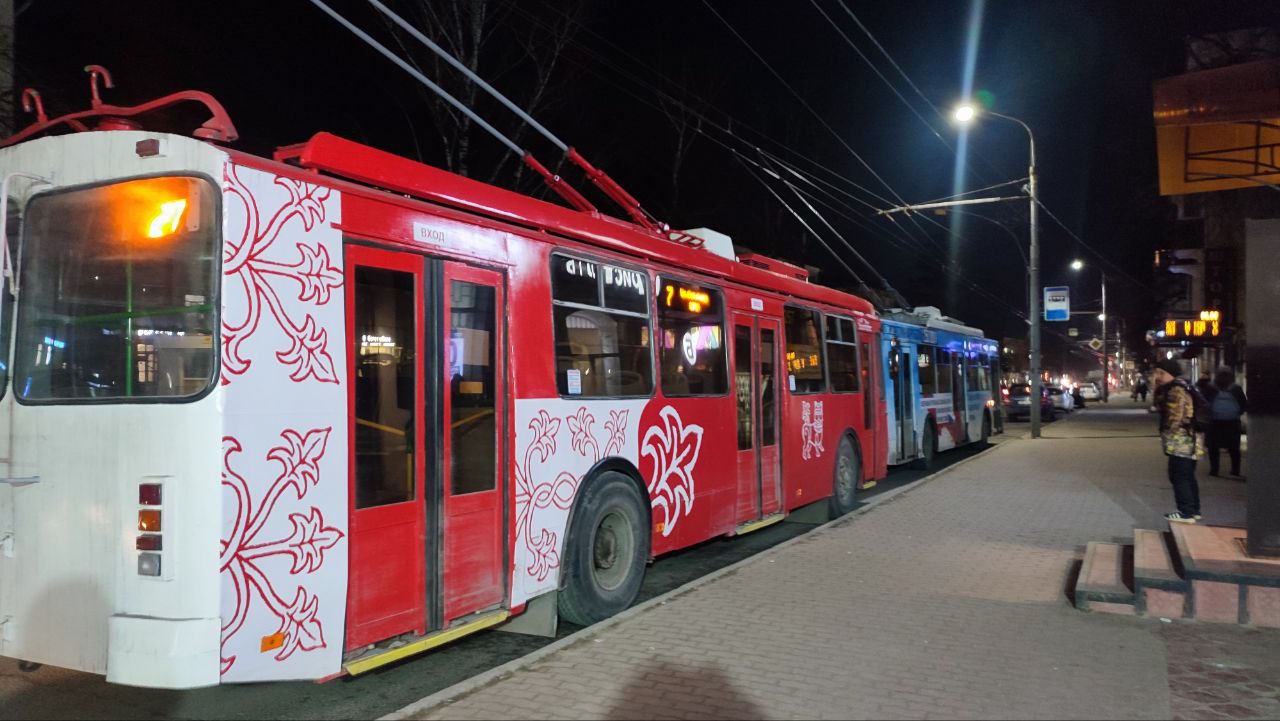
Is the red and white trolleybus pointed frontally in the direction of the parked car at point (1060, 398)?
yes

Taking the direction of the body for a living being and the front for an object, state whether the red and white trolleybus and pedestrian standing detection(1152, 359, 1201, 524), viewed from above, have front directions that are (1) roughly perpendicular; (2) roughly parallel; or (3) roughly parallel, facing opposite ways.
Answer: roughly perpendicular

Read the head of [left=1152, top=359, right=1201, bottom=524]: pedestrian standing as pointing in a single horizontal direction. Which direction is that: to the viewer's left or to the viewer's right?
to the viewer's left

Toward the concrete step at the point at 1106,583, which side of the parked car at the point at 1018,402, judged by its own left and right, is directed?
back

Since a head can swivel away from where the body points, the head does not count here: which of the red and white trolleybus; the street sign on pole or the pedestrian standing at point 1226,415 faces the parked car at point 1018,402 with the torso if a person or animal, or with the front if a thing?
the red and white trolleybus

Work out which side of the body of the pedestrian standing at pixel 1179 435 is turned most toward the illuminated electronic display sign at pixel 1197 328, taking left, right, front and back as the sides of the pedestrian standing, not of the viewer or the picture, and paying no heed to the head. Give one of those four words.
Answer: right

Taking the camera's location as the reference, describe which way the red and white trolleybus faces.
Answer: facing away from the viewer and to the right of the viewer

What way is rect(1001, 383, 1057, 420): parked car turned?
away from the camera
